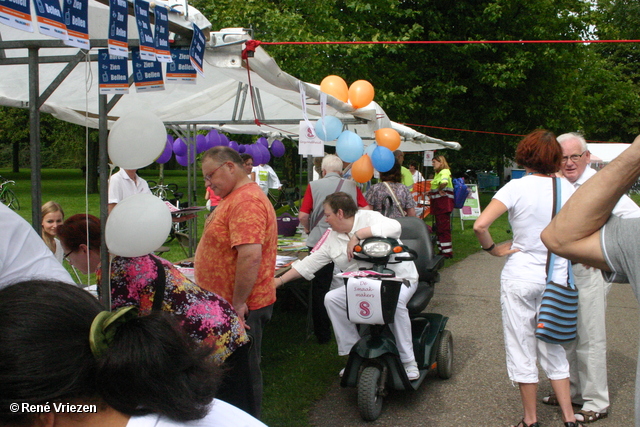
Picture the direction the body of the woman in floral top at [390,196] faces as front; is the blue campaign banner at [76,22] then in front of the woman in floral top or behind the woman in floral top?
behind

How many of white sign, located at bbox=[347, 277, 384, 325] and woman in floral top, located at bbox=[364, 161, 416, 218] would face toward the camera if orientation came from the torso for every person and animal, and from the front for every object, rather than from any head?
1

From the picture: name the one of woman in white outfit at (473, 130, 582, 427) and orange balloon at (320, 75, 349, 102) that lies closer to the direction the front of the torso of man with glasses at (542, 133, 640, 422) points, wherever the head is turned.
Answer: the woman in white outfit

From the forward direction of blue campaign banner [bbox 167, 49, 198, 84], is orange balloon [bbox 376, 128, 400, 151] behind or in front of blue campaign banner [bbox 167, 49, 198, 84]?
behind

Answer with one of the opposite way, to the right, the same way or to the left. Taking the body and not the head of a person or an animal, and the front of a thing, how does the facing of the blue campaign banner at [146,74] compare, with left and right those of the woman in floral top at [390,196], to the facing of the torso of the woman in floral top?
the opposite way

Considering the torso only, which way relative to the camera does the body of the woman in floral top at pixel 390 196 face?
away from the camera

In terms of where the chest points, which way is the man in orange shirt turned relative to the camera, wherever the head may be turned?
to the viewer's left

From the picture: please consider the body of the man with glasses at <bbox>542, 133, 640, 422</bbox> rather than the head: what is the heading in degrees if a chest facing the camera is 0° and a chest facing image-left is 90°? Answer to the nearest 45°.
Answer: approximately 45°

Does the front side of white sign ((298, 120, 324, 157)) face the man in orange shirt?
yes

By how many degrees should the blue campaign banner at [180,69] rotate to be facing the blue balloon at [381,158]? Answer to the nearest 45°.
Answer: approximately 135° to its left

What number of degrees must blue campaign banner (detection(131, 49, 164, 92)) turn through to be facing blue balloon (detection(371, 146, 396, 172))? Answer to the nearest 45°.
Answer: approximately 135° to its left
